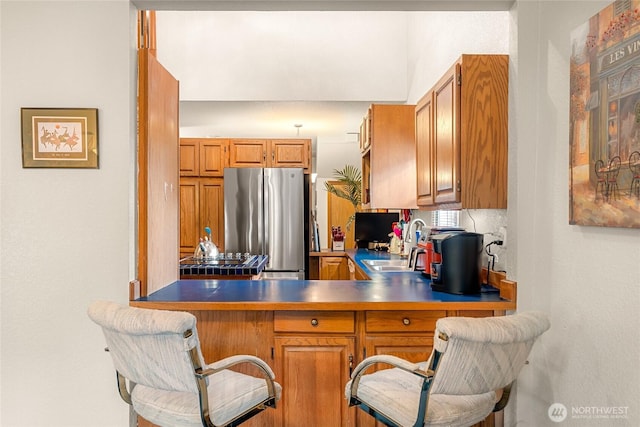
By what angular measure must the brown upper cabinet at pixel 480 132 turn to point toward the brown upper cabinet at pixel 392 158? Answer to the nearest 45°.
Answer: approximately 45° to its right

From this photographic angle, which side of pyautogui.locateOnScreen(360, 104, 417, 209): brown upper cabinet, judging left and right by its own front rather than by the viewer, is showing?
left

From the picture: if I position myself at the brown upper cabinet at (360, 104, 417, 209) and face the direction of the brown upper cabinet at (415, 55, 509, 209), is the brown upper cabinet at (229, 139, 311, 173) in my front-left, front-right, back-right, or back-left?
back-right

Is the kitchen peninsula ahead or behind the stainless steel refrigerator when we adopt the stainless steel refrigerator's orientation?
ahead

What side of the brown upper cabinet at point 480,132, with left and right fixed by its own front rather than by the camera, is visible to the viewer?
left

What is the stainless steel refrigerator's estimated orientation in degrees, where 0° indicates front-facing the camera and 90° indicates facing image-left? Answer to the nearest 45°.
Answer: approximately 0°

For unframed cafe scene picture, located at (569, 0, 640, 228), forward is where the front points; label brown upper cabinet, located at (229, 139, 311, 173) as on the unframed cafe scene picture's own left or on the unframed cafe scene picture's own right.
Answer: on the unframed cafe scene picture's own right

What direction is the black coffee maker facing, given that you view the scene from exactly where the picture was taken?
facing to the left of the viewer

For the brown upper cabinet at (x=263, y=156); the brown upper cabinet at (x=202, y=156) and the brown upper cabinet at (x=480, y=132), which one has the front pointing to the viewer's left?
the brown upper cabinet at (x=480, y=132)

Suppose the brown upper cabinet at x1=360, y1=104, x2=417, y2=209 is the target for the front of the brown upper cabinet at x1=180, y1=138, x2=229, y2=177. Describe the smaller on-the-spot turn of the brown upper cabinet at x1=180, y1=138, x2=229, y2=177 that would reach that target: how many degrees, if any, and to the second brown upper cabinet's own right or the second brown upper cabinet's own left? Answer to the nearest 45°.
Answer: approximately 45° to the second brown upper cabinet's own left

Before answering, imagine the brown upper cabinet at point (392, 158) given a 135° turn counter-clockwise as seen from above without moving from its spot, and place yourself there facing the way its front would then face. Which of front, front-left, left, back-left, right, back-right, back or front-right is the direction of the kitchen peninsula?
front-right

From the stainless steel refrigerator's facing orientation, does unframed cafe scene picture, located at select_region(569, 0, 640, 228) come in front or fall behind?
in front

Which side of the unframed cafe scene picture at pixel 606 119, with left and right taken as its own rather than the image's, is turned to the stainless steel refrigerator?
right

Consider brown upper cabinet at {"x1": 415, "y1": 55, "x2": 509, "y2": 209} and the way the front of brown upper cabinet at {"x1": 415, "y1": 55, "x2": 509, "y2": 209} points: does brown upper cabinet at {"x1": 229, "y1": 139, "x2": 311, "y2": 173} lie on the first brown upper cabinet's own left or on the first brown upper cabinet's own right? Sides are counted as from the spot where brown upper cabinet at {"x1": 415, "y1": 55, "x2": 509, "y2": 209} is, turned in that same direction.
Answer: on the first brown upper cabinet's own right

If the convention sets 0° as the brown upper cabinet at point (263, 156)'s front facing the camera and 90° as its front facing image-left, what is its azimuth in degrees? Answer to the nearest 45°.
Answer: approximately 0°

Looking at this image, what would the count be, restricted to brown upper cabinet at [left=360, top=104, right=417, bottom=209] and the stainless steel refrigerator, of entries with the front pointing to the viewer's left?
1

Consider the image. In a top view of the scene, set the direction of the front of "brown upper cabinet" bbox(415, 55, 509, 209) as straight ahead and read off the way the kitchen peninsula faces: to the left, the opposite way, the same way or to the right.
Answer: to the left
